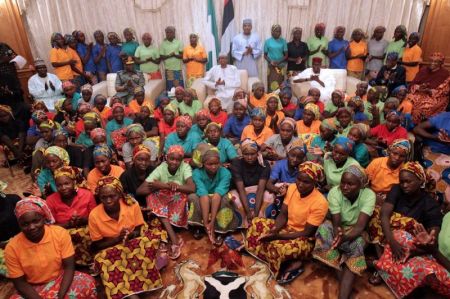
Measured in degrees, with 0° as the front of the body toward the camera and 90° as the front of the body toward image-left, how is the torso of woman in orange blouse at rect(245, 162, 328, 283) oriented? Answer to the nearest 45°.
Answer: approximately 45°

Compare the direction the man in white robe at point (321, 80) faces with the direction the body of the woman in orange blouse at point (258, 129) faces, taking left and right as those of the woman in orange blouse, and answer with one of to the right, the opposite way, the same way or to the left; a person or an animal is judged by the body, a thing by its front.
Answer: the same way

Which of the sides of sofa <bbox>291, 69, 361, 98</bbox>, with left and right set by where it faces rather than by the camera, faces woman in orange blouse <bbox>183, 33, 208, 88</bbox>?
right

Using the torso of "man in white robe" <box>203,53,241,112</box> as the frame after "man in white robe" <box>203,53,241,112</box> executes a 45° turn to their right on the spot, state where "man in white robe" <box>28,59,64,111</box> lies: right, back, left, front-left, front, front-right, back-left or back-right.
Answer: front-right

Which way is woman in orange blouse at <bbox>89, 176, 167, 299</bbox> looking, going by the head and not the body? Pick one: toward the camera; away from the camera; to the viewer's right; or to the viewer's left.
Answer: toward the camera

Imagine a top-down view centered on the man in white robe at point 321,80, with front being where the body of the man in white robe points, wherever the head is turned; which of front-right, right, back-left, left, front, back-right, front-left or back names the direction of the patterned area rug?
front

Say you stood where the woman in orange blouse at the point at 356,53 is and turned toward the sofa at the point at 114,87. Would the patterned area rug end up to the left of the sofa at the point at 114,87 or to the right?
left

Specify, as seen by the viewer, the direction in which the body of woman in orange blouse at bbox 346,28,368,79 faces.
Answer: toward the camera

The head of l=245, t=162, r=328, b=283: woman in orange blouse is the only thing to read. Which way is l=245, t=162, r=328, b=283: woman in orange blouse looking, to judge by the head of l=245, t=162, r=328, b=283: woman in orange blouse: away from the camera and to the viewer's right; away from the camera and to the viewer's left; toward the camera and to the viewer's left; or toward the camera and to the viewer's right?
toward the camera and to the viewer's left

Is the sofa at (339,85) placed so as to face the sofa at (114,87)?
no

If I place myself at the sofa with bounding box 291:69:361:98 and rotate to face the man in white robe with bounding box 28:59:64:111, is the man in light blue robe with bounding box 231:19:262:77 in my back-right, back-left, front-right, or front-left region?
front-right

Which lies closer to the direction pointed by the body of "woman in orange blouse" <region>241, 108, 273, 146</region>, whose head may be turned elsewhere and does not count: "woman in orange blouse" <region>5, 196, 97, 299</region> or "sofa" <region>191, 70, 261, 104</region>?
the woman in orange blouse

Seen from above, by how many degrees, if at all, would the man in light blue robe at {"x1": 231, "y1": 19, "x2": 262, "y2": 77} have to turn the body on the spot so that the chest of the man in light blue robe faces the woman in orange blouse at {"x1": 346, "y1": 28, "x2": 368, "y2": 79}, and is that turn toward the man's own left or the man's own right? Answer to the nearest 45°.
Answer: approximately 90° to the man's own left

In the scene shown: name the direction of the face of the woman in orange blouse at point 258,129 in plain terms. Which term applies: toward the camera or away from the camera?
toward the camera

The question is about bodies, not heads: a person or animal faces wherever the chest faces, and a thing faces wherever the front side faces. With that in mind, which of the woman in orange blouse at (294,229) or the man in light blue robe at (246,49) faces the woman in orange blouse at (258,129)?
the man in light blue robe

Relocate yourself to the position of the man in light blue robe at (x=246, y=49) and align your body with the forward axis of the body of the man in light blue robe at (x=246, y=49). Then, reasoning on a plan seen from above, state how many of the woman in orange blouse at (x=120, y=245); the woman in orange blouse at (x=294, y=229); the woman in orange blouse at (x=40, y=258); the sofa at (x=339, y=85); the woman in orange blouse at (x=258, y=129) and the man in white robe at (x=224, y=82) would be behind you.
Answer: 0

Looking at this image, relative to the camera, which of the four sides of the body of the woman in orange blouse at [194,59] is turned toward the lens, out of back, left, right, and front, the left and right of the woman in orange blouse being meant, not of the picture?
front
